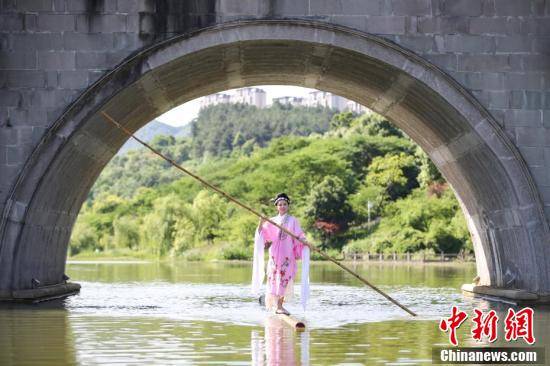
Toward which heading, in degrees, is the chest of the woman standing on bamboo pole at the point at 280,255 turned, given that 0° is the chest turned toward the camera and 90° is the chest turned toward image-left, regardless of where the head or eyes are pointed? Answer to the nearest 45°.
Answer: approximately 0°
